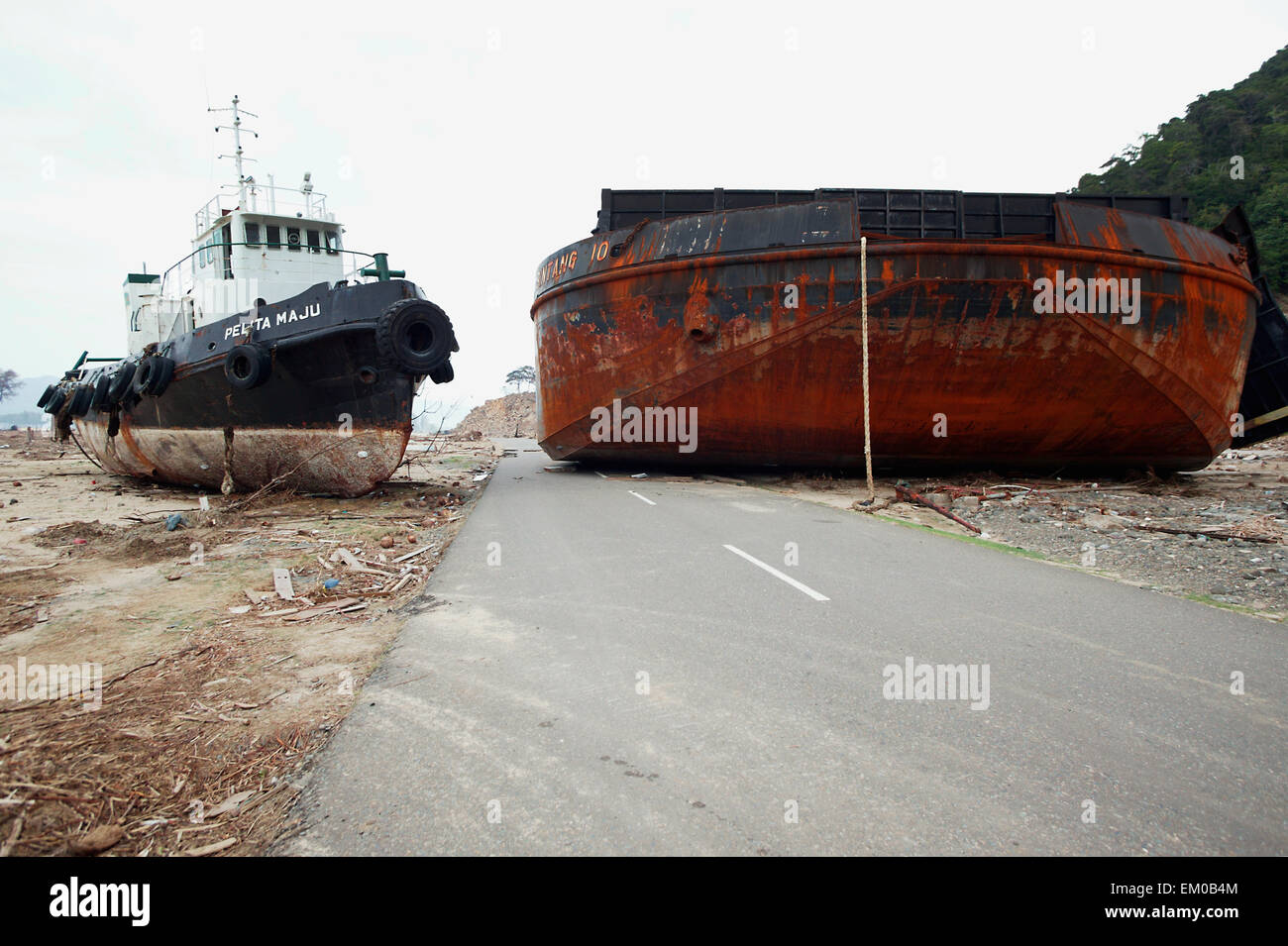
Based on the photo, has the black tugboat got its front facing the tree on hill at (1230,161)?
no

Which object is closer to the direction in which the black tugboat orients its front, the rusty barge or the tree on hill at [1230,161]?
the rusty barge

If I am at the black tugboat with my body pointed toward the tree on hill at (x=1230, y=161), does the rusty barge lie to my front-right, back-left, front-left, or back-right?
front-right

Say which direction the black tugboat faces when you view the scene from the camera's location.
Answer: facing the viewer and to the right of the viewer

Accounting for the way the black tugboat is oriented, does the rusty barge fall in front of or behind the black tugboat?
in front
